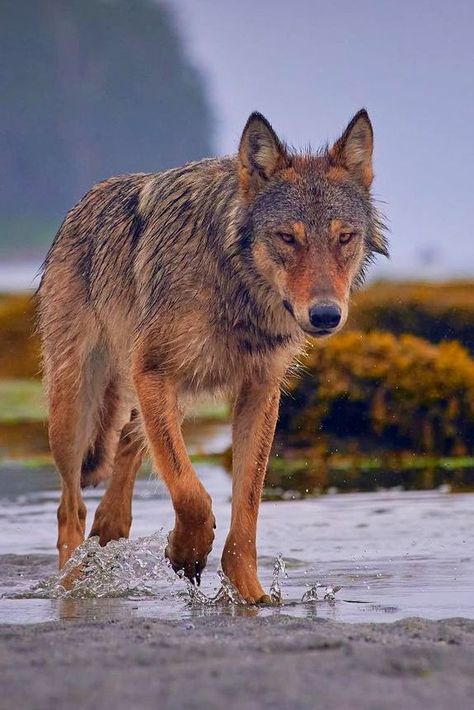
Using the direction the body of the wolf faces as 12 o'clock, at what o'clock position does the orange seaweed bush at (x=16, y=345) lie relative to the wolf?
The orange seaweed bush is roughly at 7 o'clock from the wolf.

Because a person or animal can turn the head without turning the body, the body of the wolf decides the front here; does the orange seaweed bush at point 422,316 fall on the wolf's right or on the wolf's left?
on the wolf's left

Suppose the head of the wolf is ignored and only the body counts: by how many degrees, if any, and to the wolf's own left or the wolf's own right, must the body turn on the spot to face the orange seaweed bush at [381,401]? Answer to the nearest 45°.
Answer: approximately 135° to the wolf's own left

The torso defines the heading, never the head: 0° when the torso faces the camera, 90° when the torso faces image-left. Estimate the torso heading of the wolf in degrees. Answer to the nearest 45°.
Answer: approximately 315°
